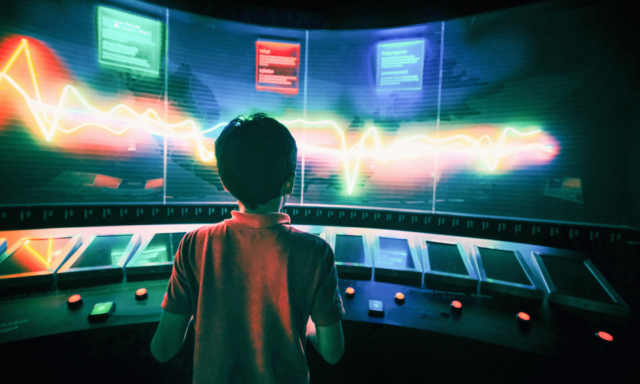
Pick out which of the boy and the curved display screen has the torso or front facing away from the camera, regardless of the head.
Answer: the boy

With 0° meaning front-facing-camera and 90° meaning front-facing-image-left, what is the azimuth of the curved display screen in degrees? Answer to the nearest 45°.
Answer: approximately 0°

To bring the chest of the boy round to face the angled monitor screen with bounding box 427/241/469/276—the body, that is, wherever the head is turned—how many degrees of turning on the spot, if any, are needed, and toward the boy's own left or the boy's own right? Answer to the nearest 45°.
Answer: approximately 45° to the boy's own right

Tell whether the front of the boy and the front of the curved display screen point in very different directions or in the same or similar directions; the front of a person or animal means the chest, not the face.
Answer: very different directions

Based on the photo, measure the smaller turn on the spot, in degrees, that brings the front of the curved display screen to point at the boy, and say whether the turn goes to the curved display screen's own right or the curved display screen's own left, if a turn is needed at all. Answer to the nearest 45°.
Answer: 0° — it already faces them

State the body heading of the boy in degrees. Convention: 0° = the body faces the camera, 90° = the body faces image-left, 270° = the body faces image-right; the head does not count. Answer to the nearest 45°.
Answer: approximately 180°

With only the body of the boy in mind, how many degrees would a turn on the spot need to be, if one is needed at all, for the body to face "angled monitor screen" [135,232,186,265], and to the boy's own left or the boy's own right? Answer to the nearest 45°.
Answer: approximately 45° to the boy's own left

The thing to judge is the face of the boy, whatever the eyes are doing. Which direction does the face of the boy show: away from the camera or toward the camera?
away from the camera

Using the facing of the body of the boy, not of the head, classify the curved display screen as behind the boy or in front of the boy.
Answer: in front

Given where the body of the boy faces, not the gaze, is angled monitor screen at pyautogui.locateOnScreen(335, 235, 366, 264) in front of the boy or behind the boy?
in front
